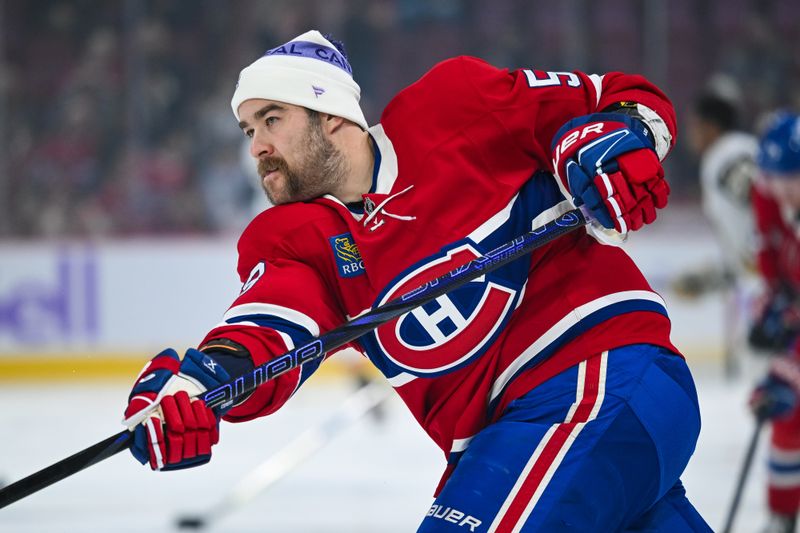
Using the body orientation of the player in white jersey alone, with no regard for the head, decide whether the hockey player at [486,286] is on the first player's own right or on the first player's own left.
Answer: on the first player's own left

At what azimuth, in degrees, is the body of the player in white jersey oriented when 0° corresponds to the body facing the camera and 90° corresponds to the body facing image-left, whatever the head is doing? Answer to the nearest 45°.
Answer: approximately 90°

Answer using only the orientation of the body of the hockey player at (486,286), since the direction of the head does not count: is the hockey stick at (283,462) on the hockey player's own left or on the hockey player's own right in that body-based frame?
on the hockey player's own right

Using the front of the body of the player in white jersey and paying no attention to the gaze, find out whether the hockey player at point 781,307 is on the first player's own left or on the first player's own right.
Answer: on the first player's own left

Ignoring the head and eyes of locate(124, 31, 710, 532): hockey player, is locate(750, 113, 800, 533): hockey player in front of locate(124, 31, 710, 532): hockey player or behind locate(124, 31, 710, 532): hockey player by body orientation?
behind

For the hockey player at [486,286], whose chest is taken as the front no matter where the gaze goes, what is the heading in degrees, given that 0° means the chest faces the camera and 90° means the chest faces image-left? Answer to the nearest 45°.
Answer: approximately 45°

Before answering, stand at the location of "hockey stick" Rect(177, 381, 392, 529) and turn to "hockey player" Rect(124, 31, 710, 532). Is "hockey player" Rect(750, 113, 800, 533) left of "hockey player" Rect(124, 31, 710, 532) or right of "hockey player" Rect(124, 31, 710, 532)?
left

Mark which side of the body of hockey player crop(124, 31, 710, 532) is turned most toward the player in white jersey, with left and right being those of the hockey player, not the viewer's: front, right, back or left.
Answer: back
